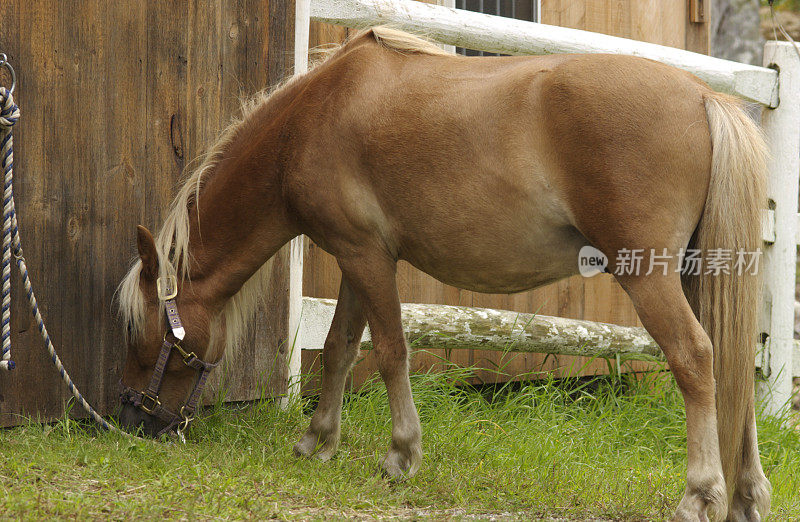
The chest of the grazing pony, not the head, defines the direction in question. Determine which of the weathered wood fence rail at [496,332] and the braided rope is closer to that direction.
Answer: the braided rope

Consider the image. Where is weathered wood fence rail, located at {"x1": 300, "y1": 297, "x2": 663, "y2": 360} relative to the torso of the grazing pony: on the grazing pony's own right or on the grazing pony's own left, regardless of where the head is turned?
on the grazing pony's own right

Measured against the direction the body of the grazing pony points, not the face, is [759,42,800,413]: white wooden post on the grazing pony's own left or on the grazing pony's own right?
on the grazing pony's own right

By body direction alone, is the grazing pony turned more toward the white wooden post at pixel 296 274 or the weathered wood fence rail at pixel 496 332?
the white wooden post

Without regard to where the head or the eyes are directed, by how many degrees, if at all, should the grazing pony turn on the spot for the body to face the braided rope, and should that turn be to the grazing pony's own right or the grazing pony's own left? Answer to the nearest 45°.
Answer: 0° — it already faces it

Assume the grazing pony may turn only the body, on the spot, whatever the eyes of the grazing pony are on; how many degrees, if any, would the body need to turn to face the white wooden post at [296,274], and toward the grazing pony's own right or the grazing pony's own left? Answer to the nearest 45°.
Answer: approximately 45° to the grazing pony's own right

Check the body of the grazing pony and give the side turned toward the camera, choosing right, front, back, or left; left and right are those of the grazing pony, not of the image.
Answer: left
